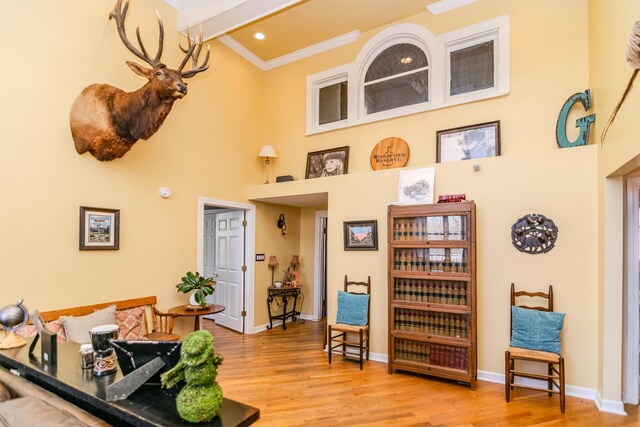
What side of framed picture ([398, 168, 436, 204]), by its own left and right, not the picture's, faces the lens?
front

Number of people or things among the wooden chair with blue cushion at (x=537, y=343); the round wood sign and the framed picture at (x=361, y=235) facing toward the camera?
3

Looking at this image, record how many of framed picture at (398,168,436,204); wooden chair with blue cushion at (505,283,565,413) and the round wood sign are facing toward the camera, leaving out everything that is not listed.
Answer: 3

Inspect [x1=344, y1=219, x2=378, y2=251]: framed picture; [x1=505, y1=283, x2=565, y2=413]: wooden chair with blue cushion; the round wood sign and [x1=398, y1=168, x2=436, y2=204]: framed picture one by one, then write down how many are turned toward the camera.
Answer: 4

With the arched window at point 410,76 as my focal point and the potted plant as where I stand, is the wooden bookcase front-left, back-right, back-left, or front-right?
front-right

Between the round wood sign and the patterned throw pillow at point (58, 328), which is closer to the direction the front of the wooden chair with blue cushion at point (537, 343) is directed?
the patterned throw pillow

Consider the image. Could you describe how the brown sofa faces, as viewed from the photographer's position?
facing the viewer and to the left of the viewer

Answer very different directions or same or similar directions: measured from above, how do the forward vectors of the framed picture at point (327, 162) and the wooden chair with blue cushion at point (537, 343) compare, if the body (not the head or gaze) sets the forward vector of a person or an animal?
same or similar directions

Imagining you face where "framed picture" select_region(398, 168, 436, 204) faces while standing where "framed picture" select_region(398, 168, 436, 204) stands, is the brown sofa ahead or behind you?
ahead

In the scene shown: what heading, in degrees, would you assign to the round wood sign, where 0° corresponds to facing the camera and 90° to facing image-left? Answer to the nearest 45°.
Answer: approximately 0°

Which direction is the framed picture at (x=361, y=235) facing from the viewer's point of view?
toward the camera

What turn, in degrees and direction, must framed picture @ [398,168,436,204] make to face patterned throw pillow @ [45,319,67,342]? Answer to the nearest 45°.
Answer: approximately 45° to its right

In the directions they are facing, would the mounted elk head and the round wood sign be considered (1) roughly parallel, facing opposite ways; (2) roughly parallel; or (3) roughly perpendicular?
roughly perpendicular
